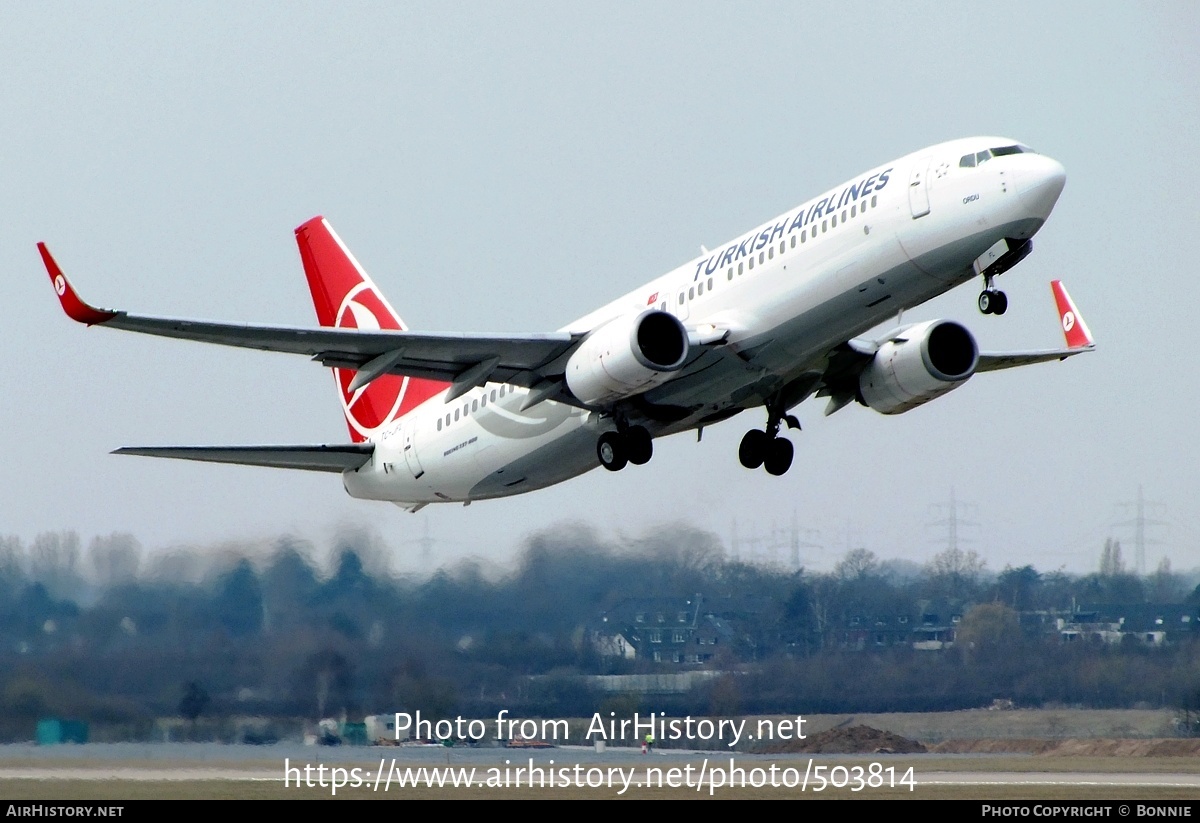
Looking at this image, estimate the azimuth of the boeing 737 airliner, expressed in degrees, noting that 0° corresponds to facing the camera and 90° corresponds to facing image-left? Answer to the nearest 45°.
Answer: approximately 315°
